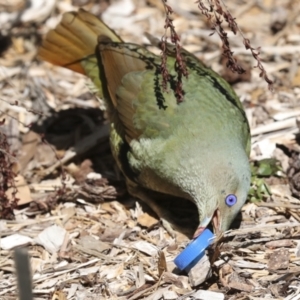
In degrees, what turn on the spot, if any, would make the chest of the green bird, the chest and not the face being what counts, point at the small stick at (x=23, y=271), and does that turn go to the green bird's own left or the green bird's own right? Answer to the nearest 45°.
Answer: approximately 45° to the green bird's own right
